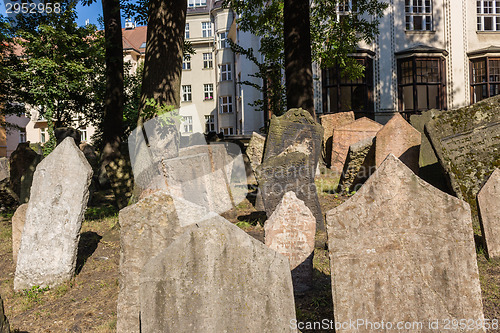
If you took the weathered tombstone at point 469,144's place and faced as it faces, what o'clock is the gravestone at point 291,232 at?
The gravestone is roughly at 1 o'clock from the weathered tombstone.

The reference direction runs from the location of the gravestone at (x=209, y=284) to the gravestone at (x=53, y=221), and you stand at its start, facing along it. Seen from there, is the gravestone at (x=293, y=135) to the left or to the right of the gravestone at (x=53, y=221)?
right

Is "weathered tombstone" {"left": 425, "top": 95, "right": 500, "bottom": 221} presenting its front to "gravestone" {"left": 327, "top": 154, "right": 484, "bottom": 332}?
yes

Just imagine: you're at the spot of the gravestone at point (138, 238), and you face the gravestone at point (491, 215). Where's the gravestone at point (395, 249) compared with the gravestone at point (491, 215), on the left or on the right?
right

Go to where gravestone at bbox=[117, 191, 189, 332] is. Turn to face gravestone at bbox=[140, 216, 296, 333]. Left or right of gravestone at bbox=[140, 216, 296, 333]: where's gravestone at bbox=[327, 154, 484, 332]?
left

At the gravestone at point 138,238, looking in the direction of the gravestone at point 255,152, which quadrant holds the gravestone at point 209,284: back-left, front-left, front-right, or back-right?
back-right

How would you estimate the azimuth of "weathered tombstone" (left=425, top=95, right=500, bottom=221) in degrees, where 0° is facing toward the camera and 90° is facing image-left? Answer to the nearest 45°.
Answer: approximately 0°

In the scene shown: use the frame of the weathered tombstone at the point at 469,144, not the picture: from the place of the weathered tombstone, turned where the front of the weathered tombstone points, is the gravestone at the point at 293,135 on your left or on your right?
on your right

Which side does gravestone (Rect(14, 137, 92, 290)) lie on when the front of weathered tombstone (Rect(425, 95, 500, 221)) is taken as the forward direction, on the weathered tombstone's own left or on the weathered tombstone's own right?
on the weathered tombstone's own right

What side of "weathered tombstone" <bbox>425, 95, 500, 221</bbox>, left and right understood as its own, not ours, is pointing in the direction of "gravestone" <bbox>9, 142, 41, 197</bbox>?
right
